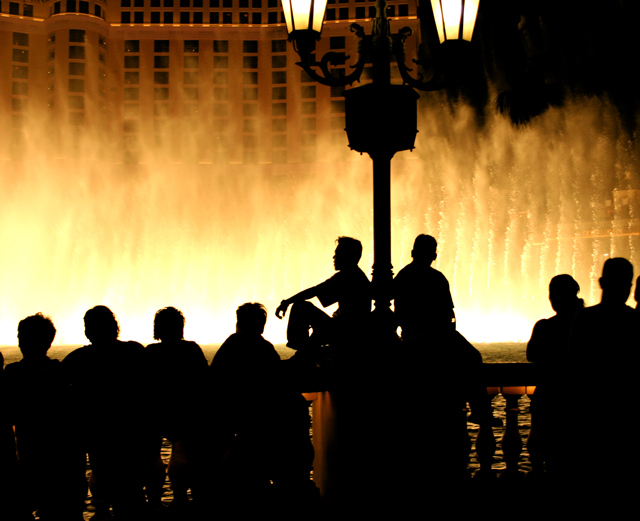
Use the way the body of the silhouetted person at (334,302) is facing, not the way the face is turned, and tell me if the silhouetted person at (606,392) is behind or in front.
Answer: behind

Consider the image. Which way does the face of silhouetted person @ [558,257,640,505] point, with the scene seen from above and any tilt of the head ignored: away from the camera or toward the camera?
away from the camera

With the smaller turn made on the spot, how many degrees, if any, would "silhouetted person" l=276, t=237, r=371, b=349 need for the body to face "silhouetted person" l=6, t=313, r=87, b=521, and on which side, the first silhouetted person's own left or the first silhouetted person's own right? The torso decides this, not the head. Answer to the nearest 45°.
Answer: approximately 45° to the first silhouetted person's own left

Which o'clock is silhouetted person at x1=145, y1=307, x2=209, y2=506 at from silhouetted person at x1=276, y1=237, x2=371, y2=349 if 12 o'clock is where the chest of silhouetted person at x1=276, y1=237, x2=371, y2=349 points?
silhouetted person at x1=145, y1=307, x2=209, y2=506 is roughly at 11 o'clock from silhouetted person at x1=276, y1=237, x2=371, y2=349.

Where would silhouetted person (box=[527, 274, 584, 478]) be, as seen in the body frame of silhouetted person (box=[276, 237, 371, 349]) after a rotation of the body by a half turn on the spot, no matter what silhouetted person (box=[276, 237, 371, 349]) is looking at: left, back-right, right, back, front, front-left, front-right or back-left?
front

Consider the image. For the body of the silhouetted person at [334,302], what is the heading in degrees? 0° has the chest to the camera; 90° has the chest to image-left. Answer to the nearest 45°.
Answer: approximately 90°

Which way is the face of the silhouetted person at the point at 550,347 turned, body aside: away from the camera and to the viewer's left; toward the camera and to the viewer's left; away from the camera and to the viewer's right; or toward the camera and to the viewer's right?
away from the camera and to the viewer's left
